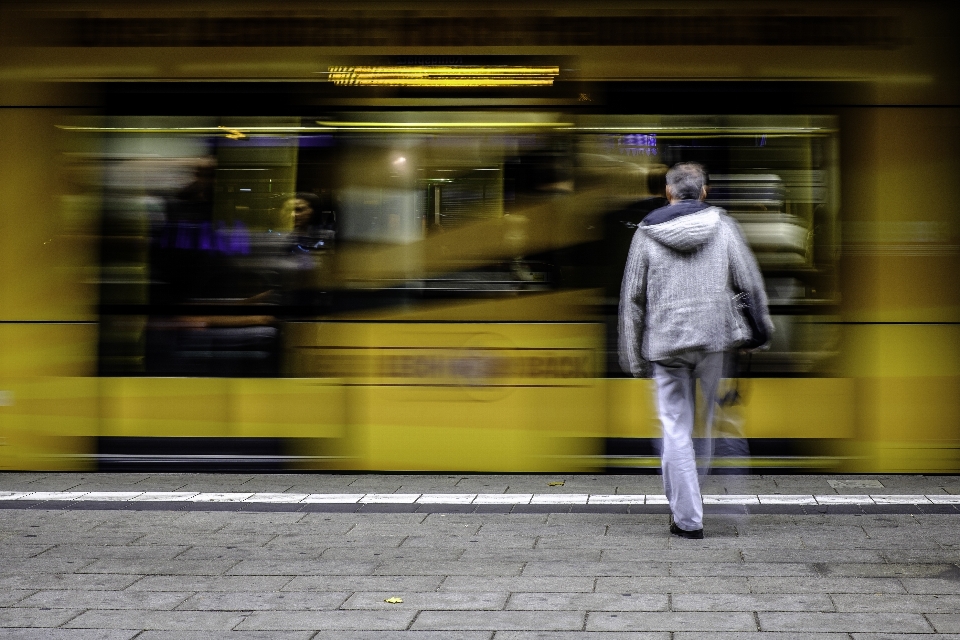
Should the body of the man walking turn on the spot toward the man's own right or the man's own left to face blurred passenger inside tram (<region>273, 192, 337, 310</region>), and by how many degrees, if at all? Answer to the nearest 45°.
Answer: approximately 45° to the man's own left

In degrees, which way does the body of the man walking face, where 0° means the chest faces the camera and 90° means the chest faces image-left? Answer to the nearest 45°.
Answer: approximately 180°

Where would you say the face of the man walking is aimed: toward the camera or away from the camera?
away from the camera

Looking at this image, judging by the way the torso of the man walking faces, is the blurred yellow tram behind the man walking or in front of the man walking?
in front

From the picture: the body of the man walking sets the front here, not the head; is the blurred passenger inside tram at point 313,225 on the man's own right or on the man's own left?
on the man's own left
